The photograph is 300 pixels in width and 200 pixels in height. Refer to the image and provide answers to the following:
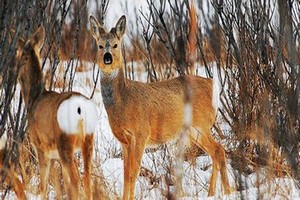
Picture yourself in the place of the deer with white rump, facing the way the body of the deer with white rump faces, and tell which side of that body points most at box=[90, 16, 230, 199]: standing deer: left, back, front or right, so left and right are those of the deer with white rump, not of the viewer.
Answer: right

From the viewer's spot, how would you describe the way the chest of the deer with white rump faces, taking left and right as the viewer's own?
facing away from the viewer and to the left of the viewer
